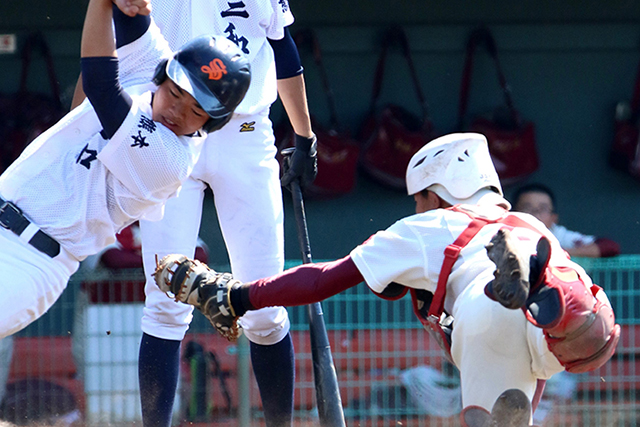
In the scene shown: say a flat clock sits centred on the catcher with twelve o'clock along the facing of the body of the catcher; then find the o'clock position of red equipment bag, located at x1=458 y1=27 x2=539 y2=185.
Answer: The red equipment bag is roughly at 2 o'clock from the catcher.

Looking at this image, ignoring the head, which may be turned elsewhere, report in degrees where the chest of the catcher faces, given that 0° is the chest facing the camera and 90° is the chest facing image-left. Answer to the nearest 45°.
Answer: approximately 135°

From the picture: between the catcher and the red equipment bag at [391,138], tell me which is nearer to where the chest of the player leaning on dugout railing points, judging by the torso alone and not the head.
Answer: the catcher

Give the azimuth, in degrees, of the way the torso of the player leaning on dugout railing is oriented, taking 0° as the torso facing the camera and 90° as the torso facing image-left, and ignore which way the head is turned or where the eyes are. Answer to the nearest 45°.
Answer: approximately 0°

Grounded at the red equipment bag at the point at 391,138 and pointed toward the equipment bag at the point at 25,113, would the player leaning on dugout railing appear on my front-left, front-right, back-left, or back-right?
back-left

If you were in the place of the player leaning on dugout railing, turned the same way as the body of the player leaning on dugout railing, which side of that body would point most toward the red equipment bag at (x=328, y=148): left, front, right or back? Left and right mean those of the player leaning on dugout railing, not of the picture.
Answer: right
